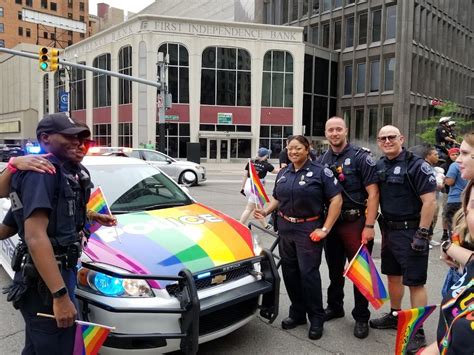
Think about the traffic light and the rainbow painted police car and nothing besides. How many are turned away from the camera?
0

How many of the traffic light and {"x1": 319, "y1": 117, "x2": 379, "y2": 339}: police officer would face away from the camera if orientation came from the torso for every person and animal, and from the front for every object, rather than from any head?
0

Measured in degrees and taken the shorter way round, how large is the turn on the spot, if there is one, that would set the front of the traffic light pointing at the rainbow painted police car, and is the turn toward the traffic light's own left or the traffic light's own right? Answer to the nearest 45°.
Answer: approximately 45° to the traffic light's own left

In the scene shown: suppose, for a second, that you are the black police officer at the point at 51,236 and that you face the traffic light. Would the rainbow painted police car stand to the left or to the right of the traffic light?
right

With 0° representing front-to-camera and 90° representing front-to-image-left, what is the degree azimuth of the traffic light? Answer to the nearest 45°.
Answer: approximately 45°

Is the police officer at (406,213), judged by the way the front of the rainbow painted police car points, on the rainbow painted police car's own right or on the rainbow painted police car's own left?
on the rainbow painted police car's own left

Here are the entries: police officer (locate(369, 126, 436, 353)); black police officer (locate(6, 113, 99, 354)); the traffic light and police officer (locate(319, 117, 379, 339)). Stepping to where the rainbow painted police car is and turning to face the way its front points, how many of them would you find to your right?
1

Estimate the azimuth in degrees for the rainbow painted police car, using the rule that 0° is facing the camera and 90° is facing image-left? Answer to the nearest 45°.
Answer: approximately 315°
